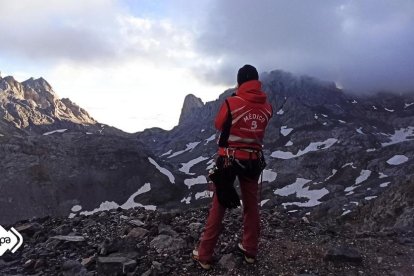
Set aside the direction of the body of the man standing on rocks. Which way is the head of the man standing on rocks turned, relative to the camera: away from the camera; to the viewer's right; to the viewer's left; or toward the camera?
away from the camera

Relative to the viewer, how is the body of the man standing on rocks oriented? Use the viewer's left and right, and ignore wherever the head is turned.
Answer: facing away from the viewer and to the left of the viewer
